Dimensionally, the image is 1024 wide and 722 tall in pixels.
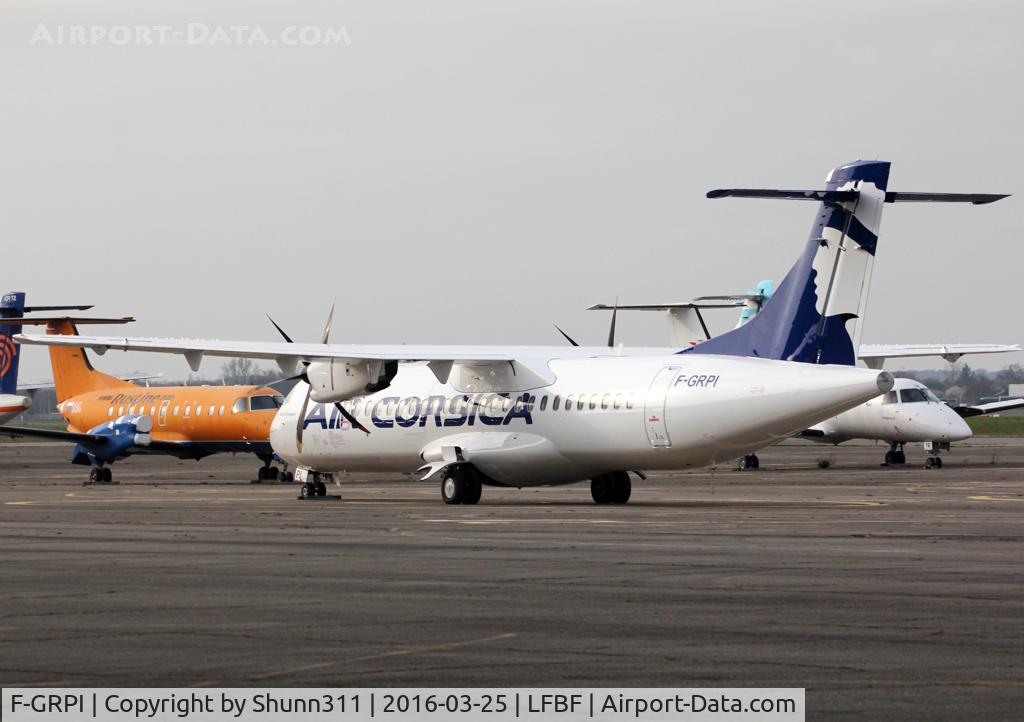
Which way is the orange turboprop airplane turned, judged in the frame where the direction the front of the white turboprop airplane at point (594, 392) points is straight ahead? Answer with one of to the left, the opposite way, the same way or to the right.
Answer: the opposite way

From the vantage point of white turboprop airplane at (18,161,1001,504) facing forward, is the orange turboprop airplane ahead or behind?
ahead

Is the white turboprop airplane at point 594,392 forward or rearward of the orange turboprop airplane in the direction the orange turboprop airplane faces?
forward

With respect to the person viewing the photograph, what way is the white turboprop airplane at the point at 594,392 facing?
facing away from the viewer and to the left of the viewer

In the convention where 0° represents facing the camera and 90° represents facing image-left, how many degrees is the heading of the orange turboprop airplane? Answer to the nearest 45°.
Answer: approximately 315°
